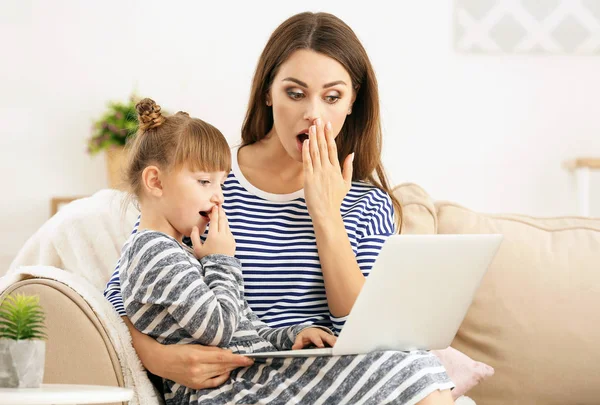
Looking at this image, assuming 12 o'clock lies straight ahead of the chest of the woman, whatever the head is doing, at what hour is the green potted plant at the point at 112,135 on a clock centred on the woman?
The green potted plant is roughly at 5 o'clock from the woman.

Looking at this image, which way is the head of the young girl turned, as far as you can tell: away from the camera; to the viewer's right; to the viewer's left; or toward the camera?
to the viewer's right

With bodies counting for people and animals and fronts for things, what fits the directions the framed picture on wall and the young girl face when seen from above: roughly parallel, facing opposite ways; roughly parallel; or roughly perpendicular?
roughly perpendicular

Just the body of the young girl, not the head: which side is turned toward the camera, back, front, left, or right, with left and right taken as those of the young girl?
right

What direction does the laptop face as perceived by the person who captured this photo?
facing away from the viewer and to the left of the viewer

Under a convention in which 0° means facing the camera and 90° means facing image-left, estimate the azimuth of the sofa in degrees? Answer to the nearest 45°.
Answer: approximately 0°

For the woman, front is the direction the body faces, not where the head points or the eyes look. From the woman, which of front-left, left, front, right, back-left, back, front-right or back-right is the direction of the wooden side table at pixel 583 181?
back-left

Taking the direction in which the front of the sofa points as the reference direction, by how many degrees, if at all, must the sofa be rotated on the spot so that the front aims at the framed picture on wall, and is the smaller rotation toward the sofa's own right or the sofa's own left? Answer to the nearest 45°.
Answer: approximately 180°

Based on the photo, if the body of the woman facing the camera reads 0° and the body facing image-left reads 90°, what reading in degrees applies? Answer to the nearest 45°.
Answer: approximately 0°
